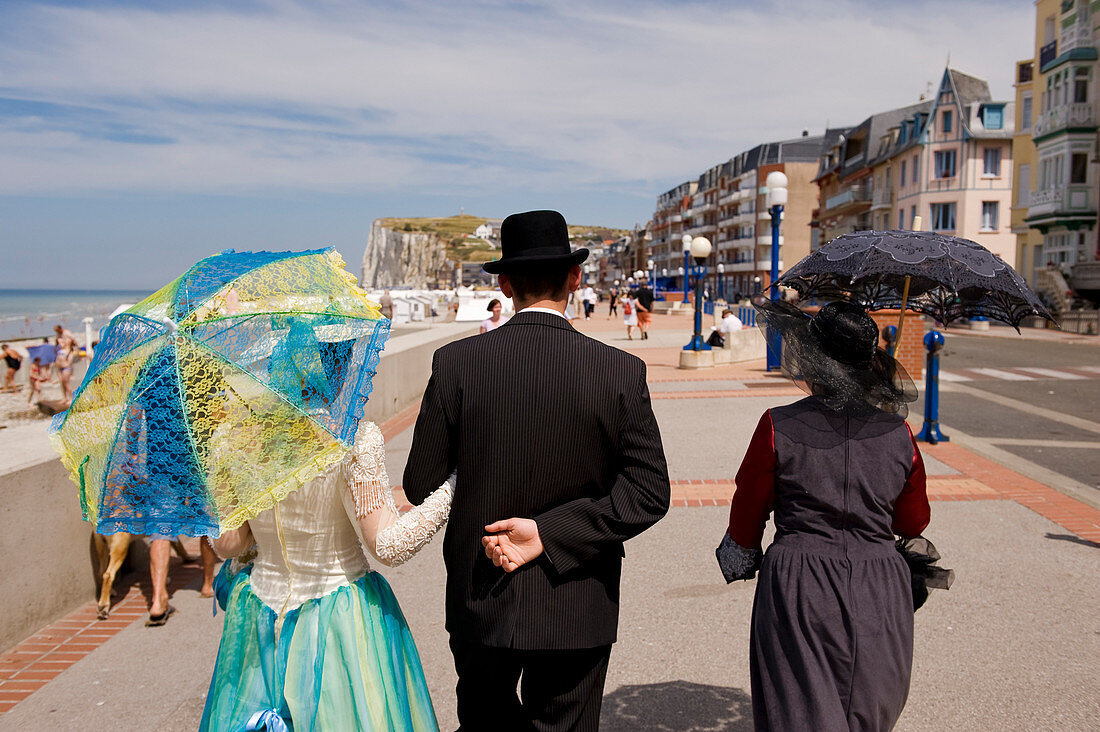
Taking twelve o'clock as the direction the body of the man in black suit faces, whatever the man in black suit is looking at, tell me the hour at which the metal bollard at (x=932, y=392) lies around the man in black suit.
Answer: The metal bollard is roughly at 1 o'clock from the man in black suit.

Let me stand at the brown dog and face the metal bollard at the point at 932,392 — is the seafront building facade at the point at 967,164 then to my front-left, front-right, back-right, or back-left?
front-left

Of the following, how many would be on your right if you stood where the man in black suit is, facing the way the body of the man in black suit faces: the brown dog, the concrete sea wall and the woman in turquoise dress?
0

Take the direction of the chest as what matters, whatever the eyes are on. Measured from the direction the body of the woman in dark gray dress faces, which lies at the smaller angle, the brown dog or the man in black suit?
the brown dog

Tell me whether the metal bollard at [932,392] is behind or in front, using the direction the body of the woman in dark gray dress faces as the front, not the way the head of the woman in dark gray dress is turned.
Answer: in front

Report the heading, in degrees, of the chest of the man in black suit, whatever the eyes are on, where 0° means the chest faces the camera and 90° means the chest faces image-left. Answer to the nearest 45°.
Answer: approximately 180°

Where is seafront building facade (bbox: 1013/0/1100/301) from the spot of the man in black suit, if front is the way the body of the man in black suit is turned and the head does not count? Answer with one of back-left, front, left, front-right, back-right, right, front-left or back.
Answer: front-right

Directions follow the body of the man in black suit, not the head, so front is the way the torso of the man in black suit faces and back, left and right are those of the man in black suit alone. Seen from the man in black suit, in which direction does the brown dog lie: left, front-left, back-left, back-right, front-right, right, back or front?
front-left

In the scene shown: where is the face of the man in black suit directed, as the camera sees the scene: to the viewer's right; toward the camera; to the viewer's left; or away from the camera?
away from the camera

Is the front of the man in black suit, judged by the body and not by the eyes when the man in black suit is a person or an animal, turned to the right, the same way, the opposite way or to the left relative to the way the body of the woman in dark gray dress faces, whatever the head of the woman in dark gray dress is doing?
the same way

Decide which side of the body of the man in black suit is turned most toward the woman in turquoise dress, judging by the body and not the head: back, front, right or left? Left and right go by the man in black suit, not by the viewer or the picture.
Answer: left

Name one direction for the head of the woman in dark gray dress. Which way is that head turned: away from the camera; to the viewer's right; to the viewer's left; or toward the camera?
away from the camera

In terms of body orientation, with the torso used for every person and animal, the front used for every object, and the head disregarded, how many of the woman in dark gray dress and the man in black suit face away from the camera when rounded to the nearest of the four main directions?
2

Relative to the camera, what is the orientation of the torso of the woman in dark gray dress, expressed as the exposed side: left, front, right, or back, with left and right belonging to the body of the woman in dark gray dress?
back
